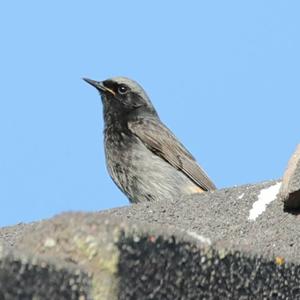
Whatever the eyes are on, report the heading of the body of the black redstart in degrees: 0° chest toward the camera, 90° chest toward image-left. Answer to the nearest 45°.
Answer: approximately 90°
